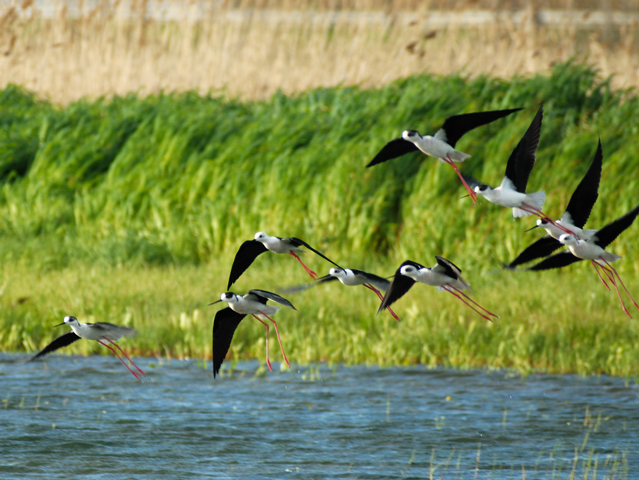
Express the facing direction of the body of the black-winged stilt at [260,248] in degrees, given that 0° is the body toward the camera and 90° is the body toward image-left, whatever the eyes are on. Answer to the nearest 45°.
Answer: approximately 45°

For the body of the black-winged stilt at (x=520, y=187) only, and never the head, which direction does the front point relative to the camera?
to the viewer's left

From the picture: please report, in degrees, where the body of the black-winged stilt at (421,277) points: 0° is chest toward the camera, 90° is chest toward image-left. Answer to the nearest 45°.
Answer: approximately 45°

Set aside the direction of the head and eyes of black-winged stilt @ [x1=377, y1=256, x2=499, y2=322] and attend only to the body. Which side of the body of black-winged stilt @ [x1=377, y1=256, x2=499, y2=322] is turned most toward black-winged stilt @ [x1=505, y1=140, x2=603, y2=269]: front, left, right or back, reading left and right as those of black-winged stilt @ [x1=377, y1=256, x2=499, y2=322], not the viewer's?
back

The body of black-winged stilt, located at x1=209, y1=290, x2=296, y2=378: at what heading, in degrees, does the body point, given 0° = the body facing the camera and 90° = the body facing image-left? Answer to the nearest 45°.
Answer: approximately 90°

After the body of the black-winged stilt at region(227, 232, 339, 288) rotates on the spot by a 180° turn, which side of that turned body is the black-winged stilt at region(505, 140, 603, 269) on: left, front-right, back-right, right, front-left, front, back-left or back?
front-right

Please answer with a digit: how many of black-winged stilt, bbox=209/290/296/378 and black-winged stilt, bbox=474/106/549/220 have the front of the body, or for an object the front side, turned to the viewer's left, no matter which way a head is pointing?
2

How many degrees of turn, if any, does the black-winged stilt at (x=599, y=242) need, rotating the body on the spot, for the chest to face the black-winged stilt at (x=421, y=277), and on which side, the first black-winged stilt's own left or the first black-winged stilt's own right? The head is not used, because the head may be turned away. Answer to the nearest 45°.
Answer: approximately 45° to the first black-winged stilt's own right

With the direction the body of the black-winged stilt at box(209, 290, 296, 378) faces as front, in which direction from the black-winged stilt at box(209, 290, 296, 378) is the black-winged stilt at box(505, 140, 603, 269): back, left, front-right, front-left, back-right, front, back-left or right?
back

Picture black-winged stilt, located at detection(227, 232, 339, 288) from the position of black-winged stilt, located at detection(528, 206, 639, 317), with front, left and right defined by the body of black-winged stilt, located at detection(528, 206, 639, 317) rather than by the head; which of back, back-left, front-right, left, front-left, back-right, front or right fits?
front-right

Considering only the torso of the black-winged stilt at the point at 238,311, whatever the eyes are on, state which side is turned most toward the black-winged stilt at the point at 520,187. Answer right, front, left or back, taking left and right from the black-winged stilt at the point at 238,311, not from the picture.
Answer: back
